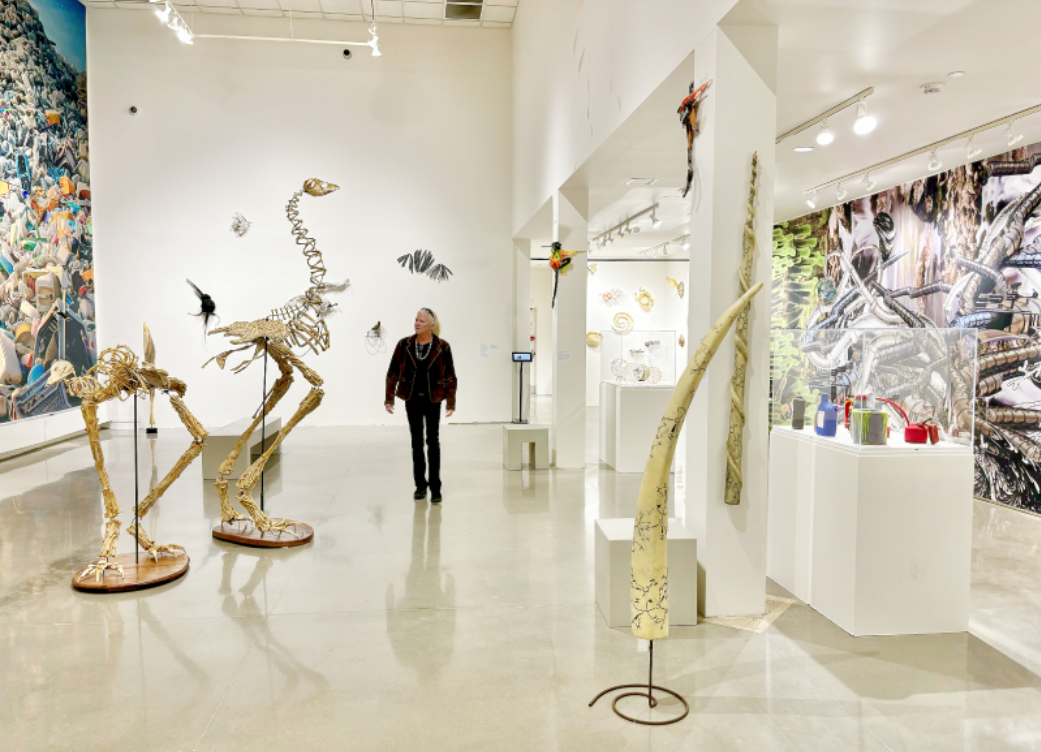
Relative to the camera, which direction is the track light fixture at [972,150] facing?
to the viewer's right

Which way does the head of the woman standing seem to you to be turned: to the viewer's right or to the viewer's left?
to the viewer's left

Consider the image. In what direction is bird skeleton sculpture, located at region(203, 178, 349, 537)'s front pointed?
to the viewer's right

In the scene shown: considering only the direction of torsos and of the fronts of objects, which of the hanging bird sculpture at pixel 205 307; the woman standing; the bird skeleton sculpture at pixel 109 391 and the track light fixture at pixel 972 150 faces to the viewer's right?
the track light fixture

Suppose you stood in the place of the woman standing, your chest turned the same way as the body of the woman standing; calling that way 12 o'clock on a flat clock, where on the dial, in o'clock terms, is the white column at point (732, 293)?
The white column is roughly at 11 o'clock from the woman standing.

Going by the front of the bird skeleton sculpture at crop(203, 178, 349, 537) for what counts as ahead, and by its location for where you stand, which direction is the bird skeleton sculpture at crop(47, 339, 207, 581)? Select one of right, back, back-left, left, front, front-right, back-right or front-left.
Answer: back-right

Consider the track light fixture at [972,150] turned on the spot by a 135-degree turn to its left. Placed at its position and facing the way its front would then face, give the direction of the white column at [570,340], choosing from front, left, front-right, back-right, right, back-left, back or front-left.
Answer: front-left

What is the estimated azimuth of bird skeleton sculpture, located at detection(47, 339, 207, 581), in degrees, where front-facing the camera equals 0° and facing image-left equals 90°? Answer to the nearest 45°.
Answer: approximately 45°

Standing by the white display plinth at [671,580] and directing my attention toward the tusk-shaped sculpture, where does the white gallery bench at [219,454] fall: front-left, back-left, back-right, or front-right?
back-right
